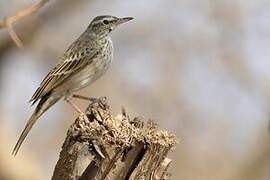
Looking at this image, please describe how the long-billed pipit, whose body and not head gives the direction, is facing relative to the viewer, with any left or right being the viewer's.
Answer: facing to the right of the viewer
